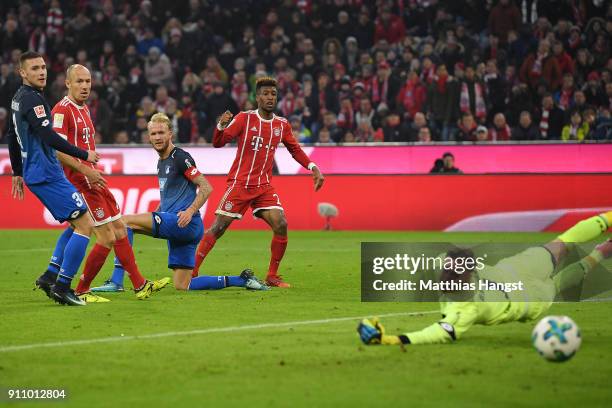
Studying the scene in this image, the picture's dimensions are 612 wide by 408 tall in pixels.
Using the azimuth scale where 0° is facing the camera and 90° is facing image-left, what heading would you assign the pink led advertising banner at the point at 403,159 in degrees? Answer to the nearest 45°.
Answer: approximately 0°

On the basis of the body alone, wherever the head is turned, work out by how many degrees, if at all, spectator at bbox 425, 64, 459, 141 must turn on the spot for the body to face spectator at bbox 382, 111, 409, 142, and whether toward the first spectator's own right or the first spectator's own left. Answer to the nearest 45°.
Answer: approximately 90° to the first spectator's own right

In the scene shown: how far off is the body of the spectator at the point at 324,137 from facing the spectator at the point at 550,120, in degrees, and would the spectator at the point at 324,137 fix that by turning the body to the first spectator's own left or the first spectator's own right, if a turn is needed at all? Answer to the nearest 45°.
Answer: approximately 90° to the first spectator's own left

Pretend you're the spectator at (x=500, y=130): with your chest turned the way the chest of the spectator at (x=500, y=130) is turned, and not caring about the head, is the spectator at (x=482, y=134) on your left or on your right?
on your right

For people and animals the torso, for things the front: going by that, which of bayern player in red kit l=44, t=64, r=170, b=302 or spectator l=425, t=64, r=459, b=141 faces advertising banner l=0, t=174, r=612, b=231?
the spectator

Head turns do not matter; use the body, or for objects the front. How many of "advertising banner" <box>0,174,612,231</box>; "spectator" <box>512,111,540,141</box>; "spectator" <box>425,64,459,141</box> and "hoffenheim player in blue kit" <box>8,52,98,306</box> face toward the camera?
3

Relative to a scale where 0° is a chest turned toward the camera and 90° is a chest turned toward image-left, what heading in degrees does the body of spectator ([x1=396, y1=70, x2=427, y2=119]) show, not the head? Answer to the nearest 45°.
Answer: approximately 0°
